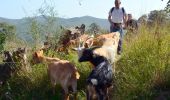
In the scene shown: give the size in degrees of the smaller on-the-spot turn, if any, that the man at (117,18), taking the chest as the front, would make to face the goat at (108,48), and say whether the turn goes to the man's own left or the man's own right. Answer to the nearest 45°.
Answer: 0° — they already face it

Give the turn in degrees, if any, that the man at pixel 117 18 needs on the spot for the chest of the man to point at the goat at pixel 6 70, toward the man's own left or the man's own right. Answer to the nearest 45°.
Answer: approximately 90° to the man's own right

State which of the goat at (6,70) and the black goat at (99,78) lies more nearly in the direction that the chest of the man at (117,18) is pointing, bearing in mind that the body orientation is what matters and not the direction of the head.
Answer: the black goat

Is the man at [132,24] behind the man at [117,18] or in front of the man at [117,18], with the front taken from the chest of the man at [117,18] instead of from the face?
behind

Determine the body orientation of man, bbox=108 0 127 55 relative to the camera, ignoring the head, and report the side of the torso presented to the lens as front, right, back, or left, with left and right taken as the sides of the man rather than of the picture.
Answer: front

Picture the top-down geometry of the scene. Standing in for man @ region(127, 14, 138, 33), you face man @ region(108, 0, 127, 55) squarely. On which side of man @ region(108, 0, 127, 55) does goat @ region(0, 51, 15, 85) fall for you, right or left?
right
